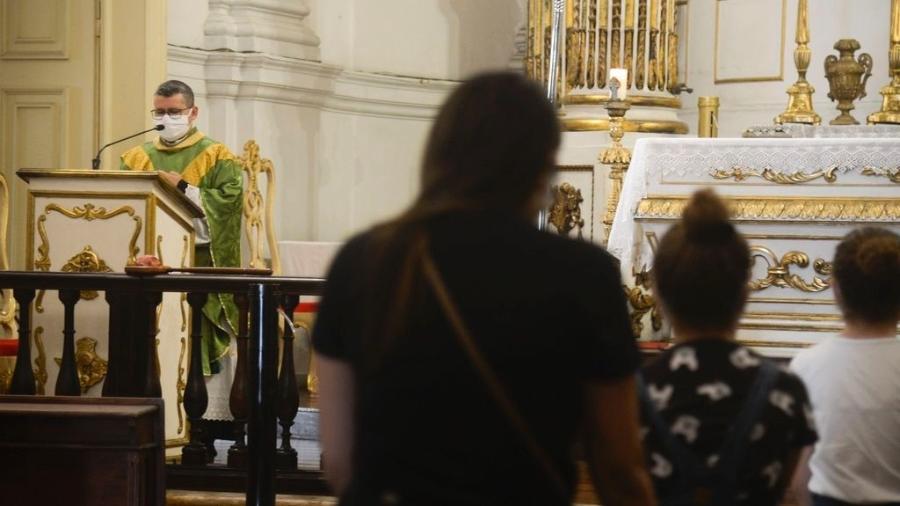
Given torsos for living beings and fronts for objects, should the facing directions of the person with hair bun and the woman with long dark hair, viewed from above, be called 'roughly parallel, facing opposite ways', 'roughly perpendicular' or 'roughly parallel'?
roughly parallel

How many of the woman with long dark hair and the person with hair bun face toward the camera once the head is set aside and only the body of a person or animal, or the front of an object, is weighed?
0

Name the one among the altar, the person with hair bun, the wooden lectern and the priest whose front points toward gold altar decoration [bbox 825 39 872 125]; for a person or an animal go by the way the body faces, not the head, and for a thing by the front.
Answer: the person with hair bun

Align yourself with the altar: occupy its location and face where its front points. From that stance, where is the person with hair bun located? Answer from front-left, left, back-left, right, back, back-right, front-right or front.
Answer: front

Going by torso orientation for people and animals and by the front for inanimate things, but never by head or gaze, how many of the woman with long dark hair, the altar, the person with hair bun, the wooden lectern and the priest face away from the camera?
2

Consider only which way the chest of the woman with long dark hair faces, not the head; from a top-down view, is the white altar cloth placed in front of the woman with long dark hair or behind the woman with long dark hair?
in front

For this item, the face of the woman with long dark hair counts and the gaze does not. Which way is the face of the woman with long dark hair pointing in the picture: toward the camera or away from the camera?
away from the camera

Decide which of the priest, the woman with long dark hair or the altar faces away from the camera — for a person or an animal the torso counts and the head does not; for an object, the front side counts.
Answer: the woman with long dark hair

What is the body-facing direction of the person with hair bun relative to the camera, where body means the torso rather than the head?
away from the camera

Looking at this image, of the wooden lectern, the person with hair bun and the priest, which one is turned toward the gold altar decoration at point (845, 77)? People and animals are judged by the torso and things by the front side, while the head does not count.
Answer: the person with hair bun

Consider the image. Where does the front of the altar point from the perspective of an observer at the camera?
facing the viewer

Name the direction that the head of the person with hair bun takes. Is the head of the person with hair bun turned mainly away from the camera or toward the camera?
away from the camera

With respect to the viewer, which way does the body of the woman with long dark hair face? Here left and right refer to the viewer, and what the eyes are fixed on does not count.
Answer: facing away from the viewer

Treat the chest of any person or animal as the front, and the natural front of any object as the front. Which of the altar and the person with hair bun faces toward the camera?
the altar
